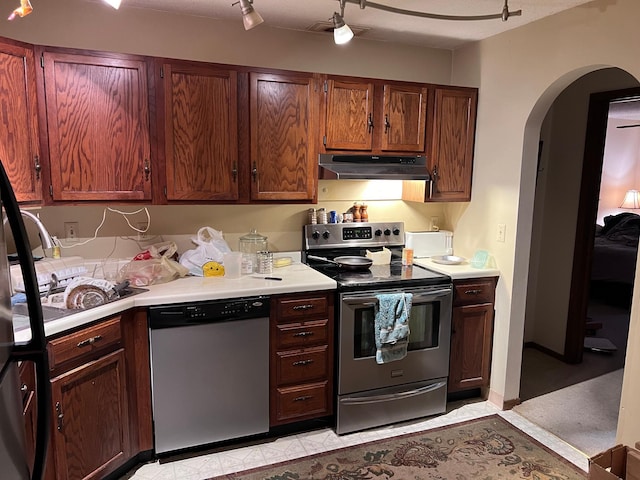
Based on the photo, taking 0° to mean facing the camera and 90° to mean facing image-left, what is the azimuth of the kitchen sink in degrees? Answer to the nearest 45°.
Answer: approximately 315°

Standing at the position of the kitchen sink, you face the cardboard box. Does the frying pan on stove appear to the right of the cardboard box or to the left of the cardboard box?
left

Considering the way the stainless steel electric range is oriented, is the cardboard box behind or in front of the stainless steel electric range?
in front

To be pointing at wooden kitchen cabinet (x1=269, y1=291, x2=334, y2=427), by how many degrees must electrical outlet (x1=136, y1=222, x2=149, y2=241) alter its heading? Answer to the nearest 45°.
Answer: approximately 45° to its left

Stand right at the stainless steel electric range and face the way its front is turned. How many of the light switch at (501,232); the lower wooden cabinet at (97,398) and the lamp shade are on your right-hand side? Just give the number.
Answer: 1

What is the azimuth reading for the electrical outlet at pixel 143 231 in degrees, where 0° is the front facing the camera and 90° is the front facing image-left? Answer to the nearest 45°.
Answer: approximately 0°

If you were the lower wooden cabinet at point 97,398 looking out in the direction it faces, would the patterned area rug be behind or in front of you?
in front

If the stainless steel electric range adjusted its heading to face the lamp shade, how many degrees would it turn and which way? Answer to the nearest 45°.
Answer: approximately 90° to its left
